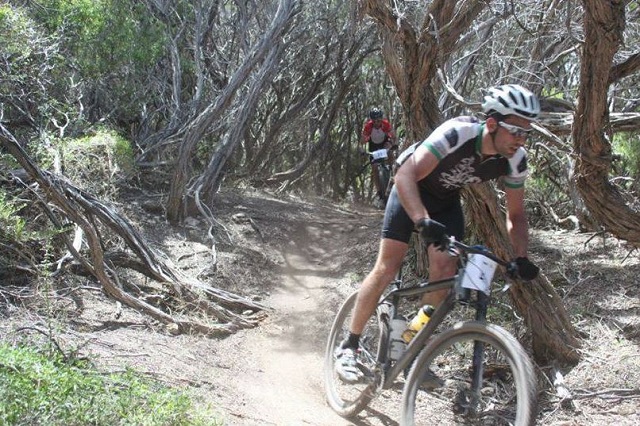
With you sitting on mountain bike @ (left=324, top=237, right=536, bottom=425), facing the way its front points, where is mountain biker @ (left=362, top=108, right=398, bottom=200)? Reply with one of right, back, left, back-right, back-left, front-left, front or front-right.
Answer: back-left

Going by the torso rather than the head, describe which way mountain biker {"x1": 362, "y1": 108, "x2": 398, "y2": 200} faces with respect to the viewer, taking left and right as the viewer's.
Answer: facing the viewer

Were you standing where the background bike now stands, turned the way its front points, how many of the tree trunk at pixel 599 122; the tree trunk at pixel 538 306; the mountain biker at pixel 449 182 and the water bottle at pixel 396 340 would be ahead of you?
4

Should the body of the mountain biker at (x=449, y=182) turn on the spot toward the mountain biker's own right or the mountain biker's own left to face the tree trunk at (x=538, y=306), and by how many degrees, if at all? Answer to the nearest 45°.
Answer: approximately 90° to the mountain biker's own left

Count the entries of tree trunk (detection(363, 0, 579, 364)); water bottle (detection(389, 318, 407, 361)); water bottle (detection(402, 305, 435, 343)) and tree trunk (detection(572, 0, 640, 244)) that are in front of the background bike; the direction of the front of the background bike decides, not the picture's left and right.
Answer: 4

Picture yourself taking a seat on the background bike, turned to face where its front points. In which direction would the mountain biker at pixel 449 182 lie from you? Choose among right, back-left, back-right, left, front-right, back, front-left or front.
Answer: front

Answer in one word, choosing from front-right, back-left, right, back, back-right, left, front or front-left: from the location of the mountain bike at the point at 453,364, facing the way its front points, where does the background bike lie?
back-left

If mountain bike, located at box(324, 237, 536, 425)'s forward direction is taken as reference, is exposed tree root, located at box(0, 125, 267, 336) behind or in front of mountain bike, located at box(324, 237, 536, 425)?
behind

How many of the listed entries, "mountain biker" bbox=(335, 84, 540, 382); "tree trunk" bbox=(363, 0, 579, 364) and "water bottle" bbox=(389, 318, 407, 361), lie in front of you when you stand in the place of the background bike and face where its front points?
3

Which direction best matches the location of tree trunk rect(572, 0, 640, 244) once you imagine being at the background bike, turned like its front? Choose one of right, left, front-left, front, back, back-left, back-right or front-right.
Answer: front

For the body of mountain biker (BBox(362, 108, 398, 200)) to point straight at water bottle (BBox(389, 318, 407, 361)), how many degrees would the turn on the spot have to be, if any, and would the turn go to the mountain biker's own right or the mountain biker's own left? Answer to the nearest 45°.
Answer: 0° — they already face it

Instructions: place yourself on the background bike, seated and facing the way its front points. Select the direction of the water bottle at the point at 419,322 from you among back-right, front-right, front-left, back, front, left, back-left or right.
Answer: front

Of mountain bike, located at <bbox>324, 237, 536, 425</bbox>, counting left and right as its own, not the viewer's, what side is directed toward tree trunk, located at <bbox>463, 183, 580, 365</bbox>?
left

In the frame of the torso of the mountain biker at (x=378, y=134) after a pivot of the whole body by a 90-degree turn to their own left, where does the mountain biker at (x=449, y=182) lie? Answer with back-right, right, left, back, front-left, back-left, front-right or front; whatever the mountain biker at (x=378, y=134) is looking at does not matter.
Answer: right

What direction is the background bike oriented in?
toward the camera

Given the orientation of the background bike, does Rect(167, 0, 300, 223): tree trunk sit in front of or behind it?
in front

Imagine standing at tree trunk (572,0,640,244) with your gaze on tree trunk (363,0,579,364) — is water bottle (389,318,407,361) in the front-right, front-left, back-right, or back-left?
front-left

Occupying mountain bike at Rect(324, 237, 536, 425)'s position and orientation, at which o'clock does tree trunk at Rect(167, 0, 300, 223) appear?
The tree trunk is roughly at 6 o'clock from the mountain bike.

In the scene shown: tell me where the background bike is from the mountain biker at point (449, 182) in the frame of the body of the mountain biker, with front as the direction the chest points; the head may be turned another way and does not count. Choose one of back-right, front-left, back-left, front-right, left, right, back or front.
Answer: back-left
